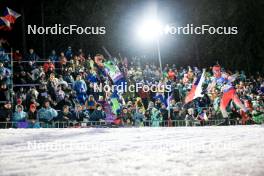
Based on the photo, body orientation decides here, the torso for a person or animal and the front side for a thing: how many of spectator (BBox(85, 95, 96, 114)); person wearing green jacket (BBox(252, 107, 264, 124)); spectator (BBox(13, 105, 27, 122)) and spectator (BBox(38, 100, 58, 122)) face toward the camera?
4

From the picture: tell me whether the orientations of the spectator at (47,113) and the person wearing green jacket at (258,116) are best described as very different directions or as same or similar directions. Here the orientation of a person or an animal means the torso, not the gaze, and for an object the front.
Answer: same or similar directions

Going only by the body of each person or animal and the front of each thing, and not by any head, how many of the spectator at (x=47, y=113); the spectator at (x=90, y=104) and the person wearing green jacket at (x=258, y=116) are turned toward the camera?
3

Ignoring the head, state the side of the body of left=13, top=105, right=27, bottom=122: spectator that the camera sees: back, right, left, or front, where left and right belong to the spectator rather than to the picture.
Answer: front

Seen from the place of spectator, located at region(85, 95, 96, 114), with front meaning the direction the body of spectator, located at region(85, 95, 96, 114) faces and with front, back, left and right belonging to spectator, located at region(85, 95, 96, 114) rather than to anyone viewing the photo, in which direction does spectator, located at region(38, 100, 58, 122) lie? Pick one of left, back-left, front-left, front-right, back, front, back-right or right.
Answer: front-right

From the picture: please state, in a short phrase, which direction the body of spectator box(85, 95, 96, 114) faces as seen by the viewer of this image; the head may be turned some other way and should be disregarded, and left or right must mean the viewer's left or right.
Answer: facing the viewer

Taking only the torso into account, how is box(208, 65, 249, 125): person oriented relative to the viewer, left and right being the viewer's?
facing the viewer and to the left of the viewer

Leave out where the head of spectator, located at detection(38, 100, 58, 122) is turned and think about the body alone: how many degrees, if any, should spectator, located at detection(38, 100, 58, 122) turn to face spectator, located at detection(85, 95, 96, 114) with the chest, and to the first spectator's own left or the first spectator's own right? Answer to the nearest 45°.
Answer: approximately 135° to the first spectator's own left

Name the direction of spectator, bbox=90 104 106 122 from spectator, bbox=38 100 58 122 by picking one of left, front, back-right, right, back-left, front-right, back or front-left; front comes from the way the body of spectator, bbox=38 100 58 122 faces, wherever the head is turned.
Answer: left

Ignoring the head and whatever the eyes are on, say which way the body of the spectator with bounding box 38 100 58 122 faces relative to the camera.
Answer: toward the camera

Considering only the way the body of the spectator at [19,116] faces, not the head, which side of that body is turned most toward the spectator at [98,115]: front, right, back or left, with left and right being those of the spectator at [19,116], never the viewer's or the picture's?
left
